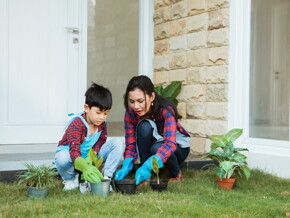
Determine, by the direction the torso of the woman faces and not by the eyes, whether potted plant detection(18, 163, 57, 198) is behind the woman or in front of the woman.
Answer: in front

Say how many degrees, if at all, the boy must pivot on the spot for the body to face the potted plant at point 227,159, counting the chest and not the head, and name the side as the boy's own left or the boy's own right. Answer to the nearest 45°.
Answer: approximately 45° to the boy's own left

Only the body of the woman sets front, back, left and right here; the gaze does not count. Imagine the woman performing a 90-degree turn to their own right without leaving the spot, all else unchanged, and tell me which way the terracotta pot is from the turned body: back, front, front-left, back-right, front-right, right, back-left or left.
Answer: back-right

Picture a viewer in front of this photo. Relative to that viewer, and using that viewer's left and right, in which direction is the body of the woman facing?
facing the viewer and to the left of the viewer

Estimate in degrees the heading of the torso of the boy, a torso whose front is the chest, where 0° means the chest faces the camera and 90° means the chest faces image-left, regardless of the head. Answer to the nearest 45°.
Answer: approximately 315°

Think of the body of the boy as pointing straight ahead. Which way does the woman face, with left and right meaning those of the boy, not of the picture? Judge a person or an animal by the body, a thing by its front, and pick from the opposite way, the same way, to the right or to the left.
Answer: to the right

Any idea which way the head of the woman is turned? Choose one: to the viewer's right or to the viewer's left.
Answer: to the viewer's left

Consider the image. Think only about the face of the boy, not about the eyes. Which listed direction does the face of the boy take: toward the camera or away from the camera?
toward the camera

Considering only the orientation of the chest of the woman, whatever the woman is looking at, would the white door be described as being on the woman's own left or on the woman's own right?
on the woman's own right
